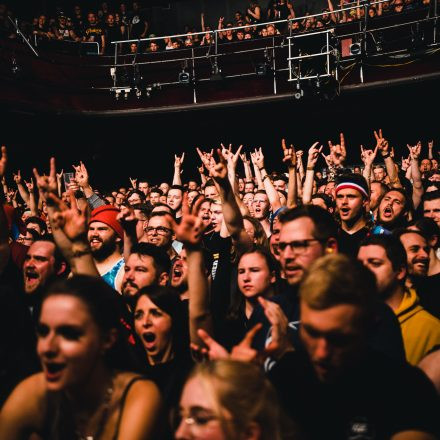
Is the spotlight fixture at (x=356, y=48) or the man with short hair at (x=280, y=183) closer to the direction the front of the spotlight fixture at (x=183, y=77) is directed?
the man with short hair

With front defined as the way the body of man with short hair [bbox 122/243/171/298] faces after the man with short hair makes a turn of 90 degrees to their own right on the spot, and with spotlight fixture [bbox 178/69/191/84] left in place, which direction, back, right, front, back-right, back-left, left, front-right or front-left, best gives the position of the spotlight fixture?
front-right

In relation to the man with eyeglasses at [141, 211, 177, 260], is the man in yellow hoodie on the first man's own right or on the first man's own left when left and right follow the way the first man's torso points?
on the first man's own left

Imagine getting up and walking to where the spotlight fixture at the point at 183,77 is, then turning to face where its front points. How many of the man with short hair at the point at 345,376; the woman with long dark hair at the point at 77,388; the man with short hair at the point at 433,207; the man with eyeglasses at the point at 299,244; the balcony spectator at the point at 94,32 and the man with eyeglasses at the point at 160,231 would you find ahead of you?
5

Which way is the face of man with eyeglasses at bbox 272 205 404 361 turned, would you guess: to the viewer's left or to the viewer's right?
to the viewer's left

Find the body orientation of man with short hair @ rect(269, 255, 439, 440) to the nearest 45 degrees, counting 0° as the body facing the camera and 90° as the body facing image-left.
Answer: approximately 45°

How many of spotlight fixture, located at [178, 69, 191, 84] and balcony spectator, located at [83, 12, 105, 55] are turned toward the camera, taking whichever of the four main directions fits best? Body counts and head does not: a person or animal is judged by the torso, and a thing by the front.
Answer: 2

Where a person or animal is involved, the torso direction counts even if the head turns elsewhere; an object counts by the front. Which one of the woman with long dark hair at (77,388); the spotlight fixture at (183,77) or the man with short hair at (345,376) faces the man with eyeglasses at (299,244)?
the spotlight fixture

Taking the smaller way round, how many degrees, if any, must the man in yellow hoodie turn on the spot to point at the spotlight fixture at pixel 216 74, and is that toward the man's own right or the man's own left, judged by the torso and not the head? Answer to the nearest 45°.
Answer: approximately 135° to the man's own right

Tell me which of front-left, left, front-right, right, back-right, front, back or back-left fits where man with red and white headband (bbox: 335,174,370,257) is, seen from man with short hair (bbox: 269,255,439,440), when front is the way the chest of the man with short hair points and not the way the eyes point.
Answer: back-right

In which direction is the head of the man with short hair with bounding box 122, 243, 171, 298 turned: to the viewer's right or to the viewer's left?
to the viewer's left

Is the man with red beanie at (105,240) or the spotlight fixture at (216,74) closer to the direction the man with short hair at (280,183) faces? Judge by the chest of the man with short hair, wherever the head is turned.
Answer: the man with red beanie
